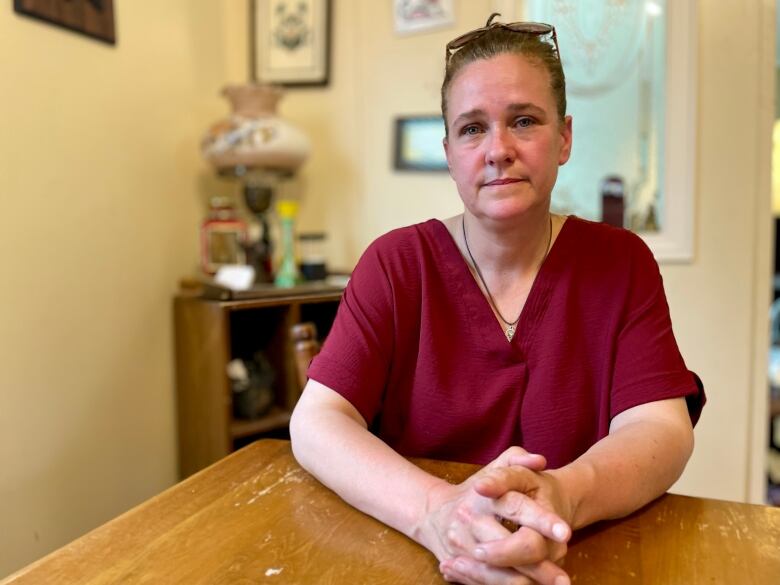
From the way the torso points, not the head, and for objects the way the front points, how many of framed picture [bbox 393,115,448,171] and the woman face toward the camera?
2

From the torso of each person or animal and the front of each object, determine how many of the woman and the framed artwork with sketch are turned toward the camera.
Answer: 2

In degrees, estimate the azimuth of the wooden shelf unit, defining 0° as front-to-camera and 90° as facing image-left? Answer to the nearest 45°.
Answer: approximately 315°

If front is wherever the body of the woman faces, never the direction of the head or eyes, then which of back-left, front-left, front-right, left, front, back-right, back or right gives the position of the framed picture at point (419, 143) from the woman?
back

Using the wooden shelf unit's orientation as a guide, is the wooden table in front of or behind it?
in front
